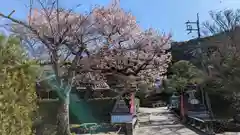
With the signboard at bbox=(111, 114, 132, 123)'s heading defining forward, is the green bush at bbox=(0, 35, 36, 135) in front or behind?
in front

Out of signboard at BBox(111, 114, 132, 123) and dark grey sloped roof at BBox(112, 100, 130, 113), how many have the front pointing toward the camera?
2

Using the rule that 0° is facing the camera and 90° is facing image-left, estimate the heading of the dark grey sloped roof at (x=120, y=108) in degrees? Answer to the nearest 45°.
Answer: approximately 0°

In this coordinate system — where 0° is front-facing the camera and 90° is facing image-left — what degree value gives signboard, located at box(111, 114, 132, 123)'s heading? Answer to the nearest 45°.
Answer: approximately 0°
